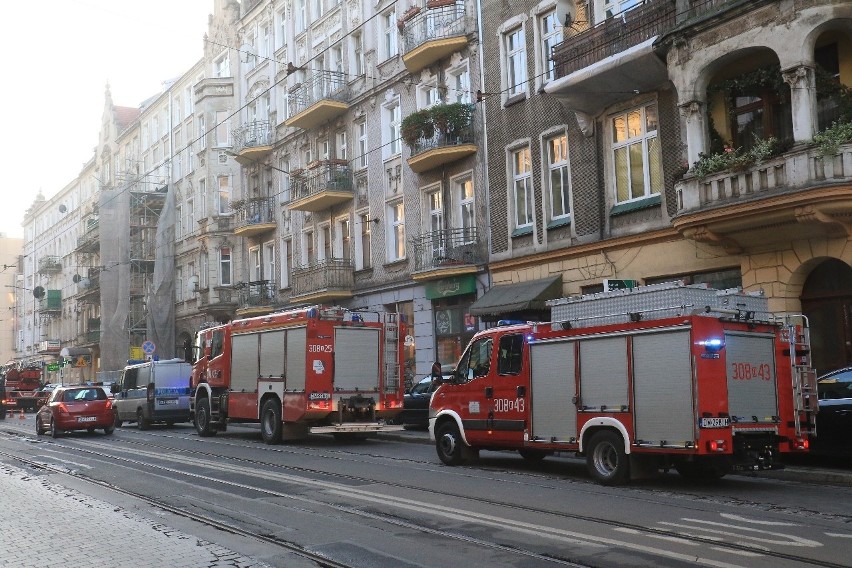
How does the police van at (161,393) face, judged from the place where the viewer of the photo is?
facing away from the viewer and to the left of the viewer

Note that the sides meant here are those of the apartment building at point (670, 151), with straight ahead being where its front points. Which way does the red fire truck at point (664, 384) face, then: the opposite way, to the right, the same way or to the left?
to the right

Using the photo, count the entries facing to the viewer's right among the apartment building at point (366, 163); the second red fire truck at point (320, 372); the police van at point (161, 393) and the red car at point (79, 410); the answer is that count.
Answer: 0

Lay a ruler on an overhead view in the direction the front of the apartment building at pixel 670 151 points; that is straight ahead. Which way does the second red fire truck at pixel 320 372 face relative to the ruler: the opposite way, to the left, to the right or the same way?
to the right

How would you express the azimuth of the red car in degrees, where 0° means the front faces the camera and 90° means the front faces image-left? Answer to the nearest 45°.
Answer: approximately 135°

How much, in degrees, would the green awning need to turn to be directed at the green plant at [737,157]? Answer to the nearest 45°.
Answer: approximately 90° to its left

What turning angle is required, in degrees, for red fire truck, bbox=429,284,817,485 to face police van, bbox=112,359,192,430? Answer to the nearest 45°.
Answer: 0° — it already faces it

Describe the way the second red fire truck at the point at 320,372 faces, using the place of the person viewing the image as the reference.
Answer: facing away from the viewer and to the left of the viewer

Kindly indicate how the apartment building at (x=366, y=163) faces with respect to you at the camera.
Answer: facing the viewer and to the left of the viewer

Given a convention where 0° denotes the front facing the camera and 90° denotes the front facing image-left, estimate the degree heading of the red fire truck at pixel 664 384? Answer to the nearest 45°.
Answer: approximately 135°

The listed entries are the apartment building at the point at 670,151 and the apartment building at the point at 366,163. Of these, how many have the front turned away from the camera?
0

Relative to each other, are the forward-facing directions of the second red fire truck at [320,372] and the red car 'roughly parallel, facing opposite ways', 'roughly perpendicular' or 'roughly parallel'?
roughly parallel

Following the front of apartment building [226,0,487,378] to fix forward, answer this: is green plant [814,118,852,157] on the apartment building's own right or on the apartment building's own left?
on the apartment building's own left

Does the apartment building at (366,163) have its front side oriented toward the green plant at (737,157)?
no

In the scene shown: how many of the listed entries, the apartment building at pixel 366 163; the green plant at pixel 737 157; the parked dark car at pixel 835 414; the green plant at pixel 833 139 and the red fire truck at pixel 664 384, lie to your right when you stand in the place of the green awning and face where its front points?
1

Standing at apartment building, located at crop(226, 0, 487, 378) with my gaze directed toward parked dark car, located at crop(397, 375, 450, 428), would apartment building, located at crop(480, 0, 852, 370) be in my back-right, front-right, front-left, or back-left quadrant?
front-left
